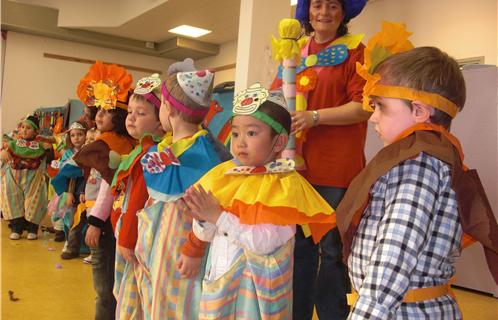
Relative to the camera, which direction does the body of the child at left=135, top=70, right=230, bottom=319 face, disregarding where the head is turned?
to the viewer's left

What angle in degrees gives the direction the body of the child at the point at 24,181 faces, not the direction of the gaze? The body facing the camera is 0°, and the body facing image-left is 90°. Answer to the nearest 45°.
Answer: approximately 0°

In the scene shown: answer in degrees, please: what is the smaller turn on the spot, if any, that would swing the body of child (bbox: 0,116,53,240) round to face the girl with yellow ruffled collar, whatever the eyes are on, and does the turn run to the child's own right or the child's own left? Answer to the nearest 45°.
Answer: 0° — they already face them

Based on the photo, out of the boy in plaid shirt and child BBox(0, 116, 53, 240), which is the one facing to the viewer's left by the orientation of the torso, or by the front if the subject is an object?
the boy in plaid shirt

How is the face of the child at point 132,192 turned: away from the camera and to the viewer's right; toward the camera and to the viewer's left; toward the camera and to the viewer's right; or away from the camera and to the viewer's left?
toward the camera and to the viewer's left

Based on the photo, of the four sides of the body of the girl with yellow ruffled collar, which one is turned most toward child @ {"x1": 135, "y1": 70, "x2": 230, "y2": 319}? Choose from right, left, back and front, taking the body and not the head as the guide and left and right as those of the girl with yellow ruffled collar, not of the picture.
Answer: right

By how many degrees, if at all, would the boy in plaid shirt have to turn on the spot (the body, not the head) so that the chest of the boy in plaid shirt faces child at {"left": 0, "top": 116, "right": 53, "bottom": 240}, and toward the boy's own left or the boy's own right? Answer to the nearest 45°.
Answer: approximately 45° to the boy's own right

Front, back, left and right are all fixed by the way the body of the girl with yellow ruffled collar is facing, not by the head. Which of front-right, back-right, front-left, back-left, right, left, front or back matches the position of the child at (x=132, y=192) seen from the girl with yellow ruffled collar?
right

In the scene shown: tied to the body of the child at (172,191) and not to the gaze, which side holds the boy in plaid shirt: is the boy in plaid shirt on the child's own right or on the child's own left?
on the child's own left

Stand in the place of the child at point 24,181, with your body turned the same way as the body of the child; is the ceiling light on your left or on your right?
on your left

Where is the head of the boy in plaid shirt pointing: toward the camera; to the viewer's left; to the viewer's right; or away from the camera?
to the viewer's left

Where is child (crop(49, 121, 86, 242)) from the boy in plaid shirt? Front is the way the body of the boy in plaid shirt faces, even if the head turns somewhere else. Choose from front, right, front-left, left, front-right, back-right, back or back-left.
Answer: front-right

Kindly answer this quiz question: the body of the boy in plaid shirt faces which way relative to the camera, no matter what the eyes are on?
to the viewer's left

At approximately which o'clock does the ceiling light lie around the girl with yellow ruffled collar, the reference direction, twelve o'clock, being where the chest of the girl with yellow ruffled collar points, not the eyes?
The ceiling light is roughly at 4 o'clock from the girl with yellow ruffled collar.

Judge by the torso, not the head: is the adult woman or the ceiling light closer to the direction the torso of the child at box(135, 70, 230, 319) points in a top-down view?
the ceiling light
